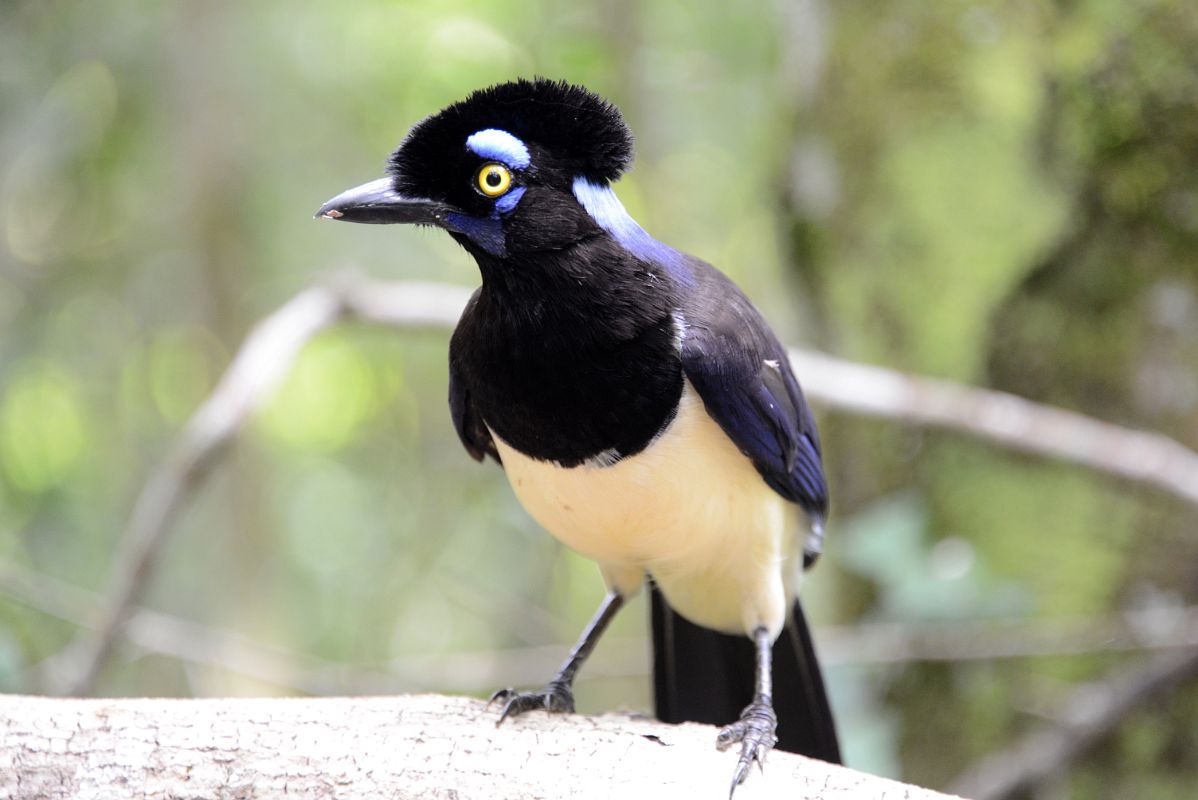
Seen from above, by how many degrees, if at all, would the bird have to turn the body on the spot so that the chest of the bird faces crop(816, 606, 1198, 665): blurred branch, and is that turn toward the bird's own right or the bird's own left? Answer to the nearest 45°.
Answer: approximately 180°

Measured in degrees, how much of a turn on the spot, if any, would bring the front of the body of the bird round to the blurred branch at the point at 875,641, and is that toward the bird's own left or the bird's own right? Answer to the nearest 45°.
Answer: approximately 180°

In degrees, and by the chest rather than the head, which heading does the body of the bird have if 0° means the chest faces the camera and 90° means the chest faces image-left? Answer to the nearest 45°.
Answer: approximately 45°

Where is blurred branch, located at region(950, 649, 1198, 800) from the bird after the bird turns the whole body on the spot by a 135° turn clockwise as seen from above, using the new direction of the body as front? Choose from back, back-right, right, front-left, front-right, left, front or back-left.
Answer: front-right

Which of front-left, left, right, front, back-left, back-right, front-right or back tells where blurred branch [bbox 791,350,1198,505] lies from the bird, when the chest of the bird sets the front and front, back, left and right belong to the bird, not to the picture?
back
